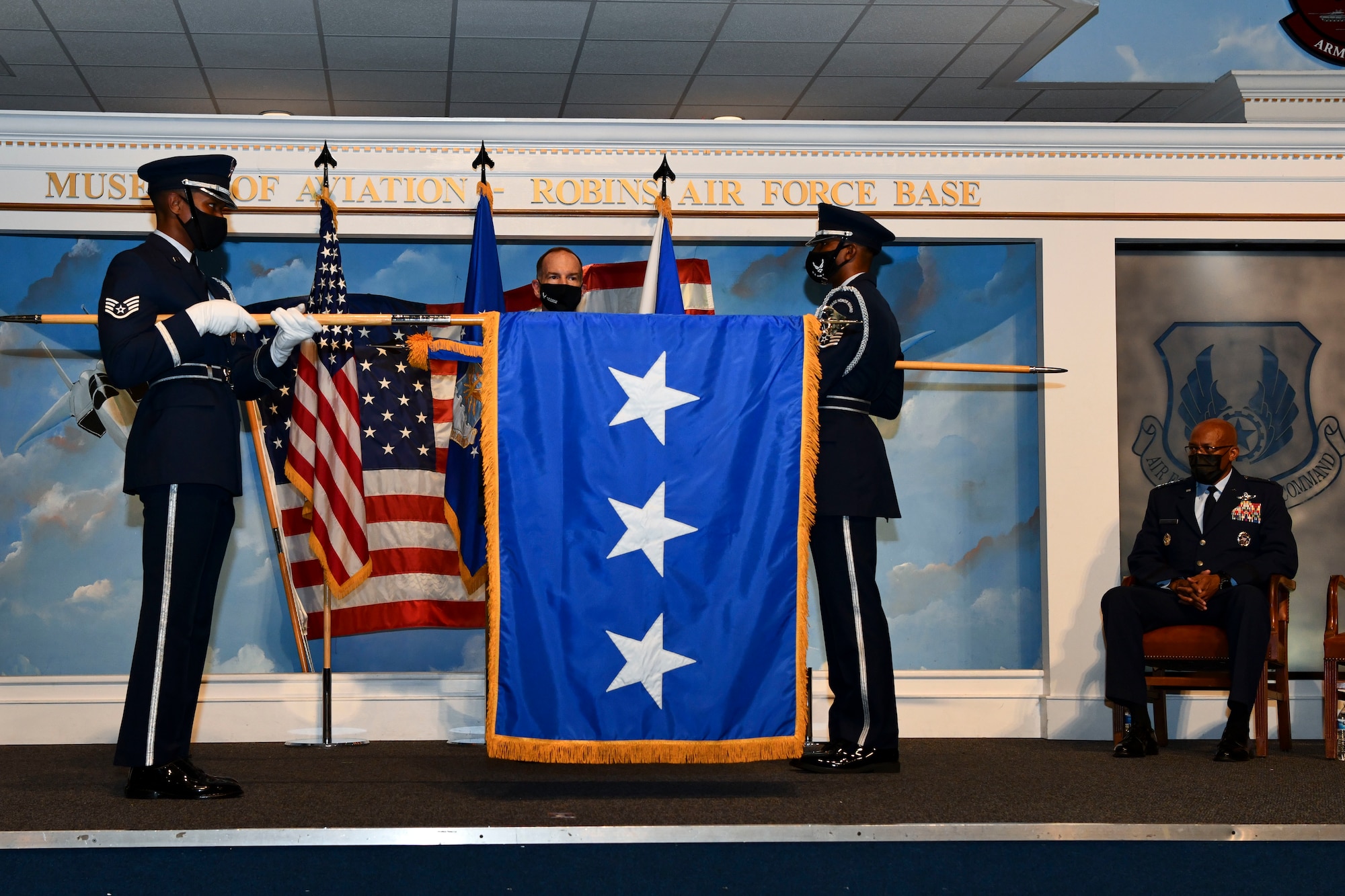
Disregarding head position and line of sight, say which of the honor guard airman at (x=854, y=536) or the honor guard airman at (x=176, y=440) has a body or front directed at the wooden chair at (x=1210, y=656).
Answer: the honor guard airman at (x=176, y=440)

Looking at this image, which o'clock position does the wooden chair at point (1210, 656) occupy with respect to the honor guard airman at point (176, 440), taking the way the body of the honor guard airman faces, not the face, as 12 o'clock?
The wooden chair is roughly at 12 o'clock from the honor guard airman.

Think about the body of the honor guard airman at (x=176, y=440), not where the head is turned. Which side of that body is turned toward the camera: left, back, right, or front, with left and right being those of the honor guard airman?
right

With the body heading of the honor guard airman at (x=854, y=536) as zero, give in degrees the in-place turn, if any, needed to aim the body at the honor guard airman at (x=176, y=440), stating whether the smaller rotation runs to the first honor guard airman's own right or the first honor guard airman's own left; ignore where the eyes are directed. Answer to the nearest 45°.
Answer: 0° — they already face them

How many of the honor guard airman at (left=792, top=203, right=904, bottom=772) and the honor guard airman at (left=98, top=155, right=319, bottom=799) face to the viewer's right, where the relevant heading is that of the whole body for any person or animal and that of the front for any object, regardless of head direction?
1

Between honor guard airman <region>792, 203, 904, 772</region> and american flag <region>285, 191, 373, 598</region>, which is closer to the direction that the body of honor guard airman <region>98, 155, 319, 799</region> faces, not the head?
the honor guard airman

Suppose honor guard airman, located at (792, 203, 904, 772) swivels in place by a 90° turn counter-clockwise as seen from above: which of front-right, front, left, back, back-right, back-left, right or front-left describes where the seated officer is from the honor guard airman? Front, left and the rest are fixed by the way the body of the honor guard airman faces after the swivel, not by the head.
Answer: back-left

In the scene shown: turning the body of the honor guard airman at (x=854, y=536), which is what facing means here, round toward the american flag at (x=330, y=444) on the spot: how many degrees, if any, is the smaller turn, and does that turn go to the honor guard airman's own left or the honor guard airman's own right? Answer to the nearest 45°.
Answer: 0° — they already face it

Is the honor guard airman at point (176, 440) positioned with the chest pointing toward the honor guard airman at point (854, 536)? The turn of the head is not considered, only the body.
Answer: yes

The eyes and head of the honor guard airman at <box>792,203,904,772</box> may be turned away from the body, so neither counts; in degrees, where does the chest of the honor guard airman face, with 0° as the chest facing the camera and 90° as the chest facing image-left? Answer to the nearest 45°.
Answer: approximately 90°

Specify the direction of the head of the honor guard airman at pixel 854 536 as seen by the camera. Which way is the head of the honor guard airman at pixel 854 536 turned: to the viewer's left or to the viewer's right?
to the viewer's left

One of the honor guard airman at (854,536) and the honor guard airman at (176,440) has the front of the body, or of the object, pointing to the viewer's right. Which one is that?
the honor guard airman at (176,440)
